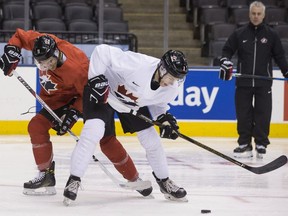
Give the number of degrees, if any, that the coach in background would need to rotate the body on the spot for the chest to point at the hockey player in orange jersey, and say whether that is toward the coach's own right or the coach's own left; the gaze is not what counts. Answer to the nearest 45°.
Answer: approximately 45° to the coach's own right

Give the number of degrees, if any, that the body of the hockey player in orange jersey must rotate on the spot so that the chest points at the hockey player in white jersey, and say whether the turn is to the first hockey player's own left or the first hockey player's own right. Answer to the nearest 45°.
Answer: approximately 90° to the first hockey player's own left
